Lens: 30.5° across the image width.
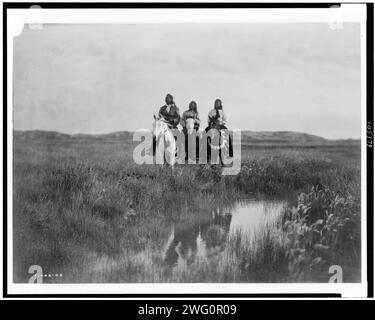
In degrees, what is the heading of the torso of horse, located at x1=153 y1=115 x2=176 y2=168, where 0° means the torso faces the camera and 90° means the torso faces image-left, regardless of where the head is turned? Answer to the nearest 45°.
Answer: approximately 45°

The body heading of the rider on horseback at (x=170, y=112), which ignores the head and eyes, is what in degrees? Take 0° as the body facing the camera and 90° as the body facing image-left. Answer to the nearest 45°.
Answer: approximately 45°
